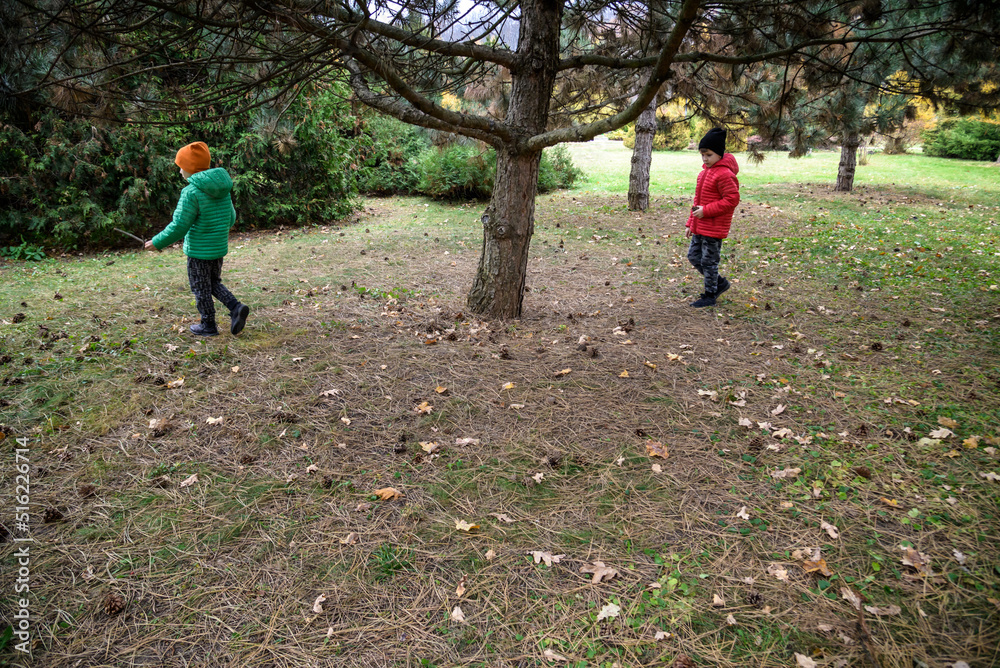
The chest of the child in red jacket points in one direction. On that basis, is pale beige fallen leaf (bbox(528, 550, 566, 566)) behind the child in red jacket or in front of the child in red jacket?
in front

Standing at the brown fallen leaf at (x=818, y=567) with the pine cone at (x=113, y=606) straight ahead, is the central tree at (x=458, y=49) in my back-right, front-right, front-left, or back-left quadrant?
front-right

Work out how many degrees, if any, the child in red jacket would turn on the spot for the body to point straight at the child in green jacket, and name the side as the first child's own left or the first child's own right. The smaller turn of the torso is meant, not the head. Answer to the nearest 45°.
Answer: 0° — they already face them

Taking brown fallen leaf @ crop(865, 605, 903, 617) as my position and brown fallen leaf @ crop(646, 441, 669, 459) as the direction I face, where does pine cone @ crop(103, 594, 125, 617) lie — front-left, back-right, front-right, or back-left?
front-left

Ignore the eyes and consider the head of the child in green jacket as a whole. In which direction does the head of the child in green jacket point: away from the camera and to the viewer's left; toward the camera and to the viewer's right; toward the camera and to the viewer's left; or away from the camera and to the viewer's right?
away from the camera and to the viewer's left

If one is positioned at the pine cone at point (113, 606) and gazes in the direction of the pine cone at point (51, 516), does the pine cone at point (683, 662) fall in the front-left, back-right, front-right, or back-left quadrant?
back-right

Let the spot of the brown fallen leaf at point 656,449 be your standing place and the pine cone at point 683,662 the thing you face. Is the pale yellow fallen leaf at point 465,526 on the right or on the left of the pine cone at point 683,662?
right

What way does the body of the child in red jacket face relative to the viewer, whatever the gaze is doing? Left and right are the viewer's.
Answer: facing the viewer and to the left of the viewer

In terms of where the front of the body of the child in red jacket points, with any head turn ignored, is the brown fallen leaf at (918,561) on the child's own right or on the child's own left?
on the child's own left

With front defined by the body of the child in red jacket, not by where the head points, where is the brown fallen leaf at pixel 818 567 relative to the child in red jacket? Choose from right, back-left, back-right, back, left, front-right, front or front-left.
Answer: front-left

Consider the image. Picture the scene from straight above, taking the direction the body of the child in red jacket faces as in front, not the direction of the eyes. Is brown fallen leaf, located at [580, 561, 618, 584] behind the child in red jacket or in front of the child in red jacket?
in front

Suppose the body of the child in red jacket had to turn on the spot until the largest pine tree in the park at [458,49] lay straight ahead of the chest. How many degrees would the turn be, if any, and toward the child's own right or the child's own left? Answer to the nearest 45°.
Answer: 0° — they already face it
